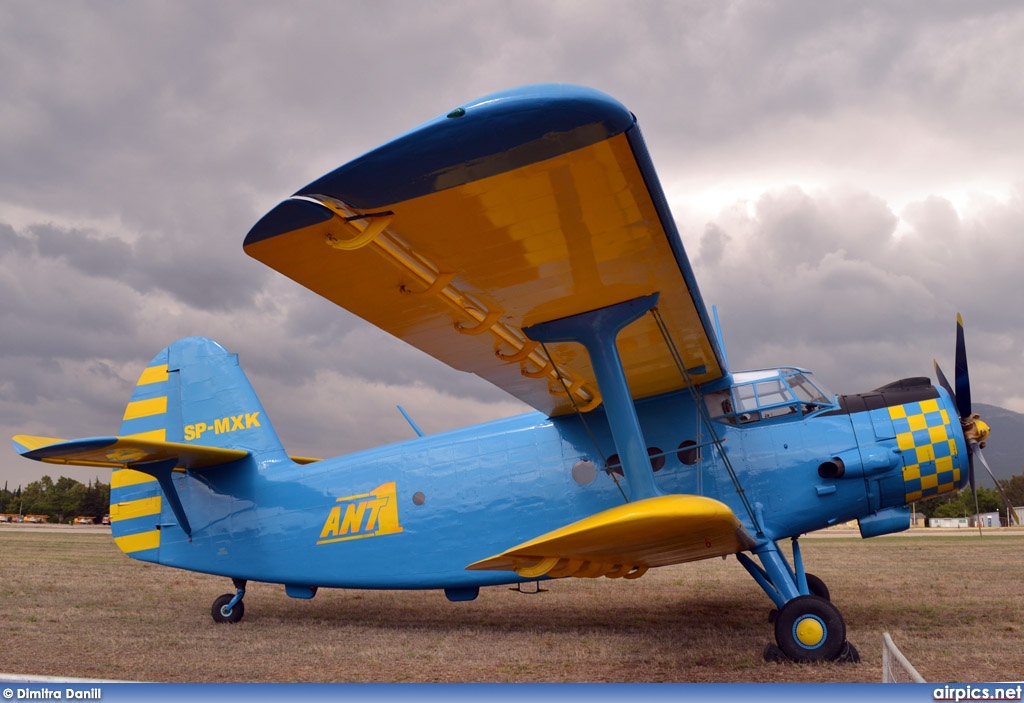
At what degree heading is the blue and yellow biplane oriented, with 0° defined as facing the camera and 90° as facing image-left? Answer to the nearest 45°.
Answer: approximately 270°
